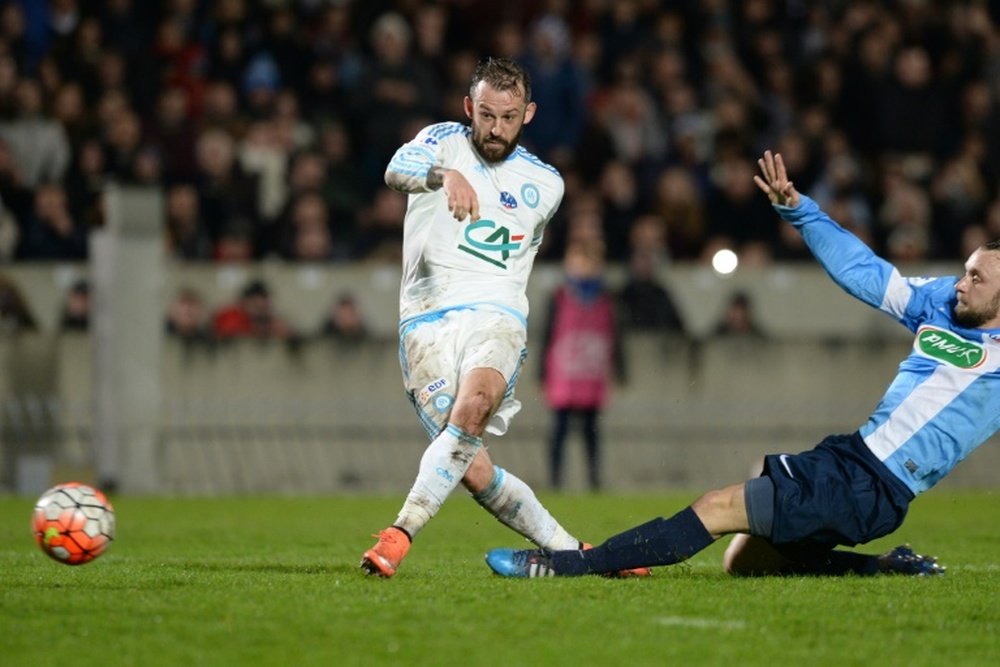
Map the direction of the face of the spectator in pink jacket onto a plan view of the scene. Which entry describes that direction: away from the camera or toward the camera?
toward the camera

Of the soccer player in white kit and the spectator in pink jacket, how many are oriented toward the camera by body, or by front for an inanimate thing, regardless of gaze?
2

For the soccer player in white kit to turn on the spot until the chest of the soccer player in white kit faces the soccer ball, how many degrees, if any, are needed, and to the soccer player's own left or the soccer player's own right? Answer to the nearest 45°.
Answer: approximately 90° to the soccer player's own right

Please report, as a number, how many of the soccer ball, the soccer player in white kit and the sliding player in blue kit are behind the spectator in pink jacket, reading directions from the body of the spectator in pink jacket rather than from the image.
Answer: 0

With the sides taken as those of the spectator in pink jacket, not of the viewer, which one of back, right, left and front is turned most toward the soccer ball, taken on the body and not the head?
front

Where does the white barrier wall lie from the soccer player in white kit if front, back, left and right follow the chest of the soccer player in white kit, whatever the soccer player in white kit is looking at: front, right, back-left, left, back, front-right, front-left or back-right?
back

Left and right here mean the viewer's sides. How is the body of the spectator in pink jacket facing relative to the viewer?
facing the viewer

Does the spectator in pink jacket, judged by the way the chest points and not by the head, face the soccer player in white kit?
yes

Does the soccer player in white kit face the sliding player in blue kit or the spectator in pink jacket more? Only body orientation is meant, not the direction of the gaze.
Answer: the sliding player in blue kit

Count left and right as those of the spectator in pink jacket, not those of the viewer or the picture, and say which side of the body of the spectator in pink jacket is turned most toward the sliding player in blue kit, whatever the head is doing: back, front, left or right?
front

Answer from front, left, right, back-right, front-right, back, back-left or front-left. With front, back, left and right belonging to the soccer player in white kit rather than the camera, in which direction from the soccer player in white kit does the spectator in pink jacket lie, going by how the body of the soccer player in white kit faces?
back

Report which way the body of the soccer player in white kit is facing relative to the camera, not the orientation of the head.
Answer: toward the camera

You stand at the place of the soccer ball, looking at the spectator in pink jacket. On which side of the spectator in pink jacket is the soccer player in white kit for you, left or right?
right

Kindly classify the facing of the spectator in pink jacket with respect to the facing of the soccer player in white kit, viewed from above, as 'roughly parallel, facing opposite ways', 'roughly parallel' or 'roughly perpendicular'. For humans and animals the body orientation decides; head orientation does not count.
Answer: roughly parallel
